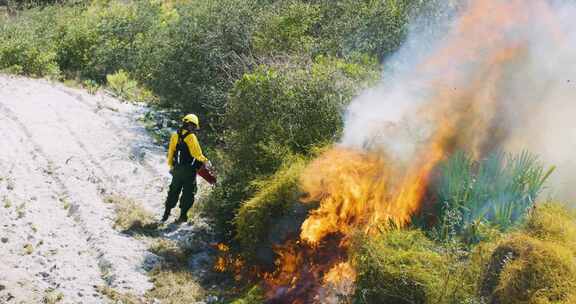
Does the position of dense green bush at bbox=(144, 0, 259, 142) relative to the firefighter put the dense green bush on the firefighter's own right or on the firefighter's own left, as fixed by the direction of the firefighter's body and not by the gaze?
on the firefighter's own left

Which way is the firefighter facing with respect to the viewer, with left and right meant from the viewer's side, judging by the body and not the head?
facing away from the viewer and to the right of the viewer

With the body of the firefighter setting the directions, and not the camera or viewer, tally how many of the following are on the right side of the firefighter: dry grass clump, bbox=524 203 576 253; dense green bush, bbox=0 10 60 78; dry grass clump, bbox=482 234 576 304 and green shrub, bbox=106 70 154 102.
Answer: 2

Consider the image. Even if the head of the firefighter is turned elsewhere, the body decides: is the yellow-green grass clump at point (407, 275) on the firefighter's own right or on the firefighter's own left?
on the firefighter's own right

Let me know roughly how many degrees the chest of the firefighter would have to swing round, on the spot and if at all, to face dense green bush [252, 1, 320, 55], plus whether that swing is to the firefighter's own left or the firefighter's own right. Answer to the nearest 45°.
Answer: approximately 45° to the firefighter's own left

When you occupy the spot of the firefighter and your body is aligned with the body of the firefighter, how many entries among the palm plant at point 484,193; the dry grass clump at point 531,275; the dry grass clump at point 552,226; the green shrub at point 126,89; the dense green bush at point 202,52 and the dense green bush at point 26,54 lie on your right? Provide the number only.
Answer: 3

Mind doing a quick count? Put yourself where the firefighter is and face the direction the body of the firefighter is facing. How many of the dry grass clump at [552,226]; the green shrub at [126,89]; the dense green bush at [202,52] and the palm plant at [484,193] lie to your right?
2

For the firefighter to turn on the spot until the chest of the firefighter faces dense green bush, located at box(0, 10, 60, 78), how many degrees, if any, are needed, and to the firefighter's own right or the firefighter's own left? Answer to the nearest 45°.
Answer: approximately 90° to the firefighter's own left

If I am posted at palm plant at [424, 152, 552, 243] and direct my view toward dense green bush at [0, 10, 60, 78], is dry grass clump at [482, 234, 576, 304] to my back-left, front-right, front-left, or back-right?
back-left
